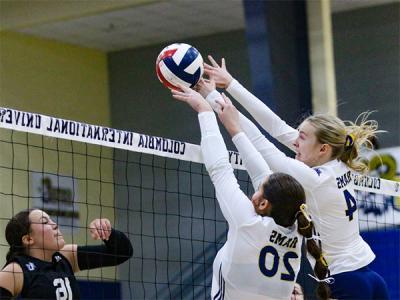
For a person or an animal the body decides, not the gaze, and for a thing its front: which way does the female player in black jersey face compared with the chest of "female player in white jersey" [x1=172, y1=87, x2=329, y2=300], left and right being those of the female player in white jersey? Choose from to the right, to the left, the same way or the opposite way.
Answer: the opposite way

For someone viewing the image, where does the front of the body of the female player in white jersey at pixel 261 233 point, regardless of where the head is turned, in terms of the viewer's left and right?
facing away from the viewer and to the left of the viewer

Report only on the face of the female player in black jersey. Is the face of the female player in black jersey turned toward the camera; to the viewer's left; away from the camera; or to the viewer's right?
to the viewer's right

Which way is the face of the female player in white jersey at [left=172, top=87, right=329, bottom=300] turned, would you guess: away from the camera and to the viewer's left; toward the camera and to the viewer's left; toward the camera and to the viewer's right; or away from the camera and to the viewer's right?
away from the camera and to the viewer's left

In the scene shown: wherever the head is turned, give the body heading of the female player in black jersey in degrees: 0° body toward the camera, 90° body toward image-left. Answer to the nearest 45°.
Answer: approximately 315°

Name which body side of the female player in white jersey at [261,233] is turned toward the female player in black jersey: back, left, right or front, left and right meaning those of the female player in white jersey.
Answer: front

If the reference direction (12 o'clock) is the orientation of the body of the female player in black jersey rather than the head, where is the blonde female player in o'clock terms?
The blonde female player is roughly at 11 o'clock from the female player in black jersey.

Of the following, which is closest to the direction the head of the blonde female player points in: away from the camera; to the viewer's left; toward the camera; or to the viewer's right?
to the viewer's left

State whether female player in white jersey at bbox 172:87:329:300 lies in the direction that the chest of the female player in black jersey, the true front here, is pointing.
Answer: yes

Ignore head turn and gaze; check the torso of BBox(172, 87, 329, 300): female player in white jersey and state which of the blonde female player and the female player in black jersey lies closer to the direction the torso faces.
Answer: the female player in black jersey
